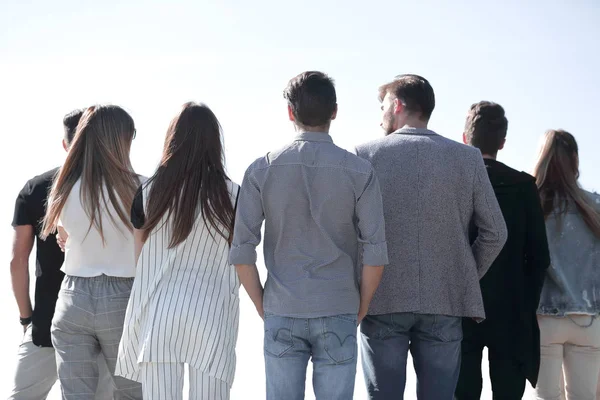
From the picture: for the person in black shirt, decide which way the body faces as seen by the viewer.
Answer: away from the camera

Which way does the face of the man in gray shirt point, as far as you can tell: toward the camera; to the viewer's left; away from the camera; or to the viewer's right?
away from the camera

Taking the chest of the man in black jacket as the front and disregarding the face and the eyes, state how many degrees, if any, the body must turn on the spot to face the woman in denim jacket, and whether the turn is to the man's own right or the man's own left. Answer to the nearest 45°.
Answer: approximately 45° to the man's own right

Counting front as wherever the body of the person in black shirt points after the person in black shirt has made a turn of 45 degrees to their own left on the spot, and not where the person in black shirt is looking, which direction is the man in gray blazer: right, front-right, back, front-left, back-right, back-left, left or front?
back

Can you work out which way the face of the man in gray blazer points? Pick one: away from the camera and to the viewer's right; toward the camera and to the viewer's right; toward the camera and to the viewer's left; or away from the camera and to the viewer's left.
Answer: away from the camera and to the viewer's left

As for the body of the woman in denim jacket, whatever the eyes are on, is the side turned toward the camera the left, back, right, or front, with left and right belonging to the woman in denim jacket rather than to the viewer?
back

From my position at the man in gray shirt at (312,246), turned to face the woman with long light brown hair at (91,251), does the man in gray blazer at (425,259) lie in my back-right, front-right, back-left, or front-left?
back-right

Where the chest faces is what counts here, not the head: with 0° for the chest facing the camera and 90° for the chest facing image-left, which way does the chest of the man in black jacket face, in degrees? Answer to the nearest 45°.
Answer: approximately 180°

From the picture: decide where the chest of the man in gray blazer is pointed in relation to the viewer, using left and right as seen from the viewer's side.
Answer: facing away from the viewer

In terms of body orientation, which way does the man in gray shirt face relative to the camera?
away from the camera

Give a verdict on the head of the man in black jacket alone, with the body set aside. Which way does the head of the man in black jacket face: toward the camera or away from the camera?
away from the camera

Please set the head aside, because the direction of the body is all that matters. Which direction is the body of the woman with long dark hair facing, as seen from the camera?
away from the camera
